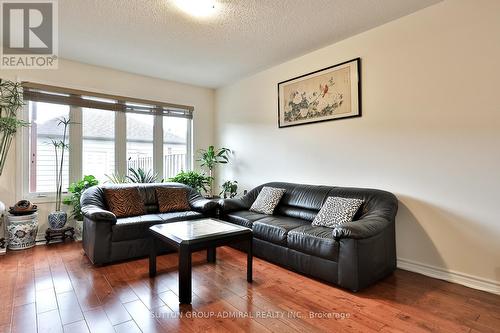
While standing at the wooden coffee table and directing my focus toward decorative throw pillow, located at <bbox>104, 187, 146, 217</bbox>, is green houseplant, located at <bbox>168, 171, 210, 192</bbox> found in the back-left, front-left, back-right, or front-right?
front-right

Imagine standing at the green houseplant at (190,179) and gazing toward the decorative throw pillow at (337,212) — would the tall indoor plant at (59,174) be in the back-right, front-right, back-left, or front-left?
back-right

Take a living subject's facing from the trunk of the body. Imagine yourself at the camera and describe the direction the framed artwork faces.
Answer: facing the viewer and to the left of the viewer

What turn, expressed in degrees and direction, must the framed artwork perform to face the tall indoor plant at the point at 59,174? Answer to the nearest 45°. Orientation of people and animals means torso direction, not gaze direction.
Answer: approximately 45° to its right

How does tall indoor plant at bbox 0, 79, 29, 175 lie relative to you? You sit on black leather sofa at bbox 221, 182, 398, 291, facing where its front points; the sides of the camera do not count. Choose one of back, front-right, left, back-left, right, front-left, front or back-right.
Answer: front-right

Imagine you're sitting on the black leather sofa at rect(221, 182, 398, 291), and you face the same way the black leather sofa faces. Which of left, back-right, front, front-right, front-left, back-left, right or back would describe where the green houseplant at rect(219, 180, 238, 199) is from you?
right

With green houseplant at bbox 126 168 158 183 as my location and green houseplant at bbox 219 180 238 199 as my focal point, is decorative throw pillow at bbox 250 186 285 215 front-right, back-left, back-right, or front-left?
front-right

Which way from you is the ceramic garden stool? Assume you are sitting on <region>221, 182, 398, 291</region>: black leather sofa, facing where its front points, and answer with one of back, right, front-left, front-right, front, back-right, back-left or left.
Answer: front-right

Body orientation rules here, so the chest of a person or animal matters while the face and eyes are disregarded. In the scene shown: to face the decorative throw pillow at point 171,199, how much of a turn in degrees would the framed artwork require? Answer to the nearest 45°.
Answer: approximately 45° to its right

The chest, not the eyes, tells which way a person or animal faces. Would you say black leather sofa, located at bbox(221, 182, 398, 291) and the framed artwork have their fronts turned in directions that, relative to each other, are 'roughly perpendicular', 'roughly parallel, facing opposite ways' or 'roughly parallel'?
roughly parallel

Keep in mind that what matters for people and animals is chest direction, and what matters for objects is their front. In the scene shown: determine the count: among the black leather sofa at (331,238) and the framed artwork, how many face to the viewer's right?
0

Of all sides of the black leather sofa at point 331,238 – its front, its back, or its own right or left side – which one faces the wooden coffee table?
front

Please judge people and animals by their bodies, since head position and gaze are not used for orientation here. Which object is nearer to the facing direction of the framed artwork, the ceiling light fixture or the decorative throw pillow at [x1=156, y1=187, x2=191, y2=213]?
the ceiling light fixture

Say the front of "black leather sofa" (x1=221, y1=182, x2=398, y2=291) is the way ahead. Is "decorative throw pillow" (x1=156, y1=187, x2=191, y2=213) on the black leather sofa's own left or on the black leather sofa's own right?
on the black leather sofa's own right

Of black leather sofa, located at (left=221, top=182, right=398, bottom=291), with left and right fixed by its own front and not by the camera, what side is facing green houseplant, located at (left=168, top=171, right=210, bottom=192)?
right
